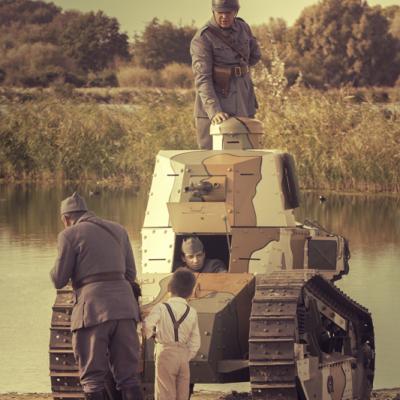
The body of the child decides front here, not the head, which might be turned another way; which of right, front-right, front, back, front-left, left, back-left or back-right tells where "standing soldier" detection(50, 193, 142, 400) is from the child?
left

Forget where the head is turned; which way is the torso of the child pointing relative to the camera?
away from the camera

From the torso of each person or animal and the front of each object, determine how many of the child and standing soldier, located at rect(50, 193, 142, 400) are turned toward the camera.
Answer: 0

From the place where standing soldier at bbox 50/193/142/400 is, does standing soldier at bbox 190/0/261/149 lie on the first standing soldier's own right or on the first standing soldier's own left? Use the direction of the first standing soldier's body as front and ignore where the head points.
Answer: on the first standing soldier's own right

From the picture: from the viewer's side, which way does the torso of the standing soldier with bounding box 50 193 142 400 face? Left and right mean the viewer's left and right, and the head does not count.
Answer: facing away from the viewer and to the left of the viewer

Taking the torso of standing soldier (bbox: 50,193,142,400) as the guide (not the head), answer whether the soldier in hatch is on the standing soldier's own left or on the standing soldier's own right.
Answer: on the standing soldier's own right

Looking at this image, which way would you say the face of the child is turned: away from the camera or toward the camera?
away from the camera
